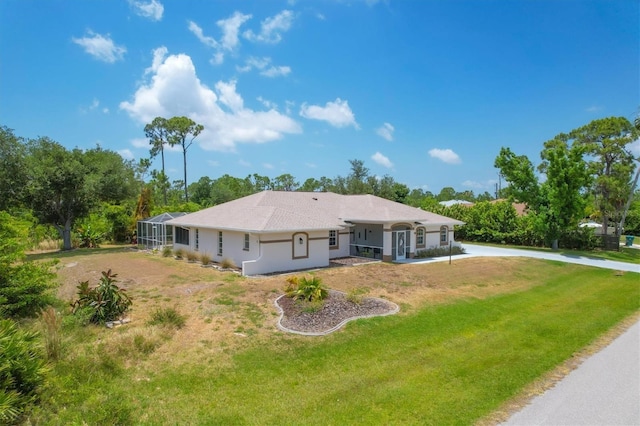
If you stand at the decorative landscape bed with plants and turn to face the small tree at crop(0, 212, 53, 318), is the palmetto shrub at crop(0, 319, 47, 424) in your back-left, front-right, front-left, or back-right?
front-left

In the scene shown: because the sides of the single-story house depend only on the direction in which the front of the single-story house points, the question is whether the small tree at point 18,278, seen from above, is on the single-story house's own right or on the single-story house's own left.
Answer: on the single-story house's own right

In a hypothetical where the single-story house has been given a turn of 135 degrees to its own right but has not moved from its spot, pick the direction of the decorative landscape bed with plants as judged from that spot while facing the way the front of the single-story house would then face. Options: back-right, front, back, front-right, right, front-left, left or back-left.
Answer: left

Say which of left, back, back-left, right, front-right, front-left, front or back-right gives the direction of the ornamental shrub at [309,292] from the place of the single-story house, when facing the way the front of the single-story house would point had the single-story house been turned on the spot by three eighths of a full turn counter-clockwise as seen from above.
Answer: back

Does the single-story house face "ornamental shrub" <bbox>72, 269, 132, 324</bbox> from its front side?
no

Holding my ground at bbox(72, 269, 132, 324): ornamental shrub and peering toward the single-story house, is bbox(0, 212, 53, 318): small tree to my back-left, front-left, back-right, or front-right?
back-left

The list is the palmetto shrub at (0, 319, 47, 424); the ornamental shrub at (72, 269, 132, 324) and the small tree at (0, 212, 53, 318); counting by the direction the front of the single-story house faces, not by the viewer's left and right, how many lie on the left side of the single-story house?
0

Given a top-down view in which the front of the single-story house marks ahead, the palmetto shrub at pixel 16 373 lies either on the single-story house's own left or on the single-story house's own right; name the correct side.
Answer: on the single-story house's own right

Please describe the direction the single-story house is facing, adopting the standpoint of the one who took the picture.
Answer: facing the viewer and to the right of the viewer
